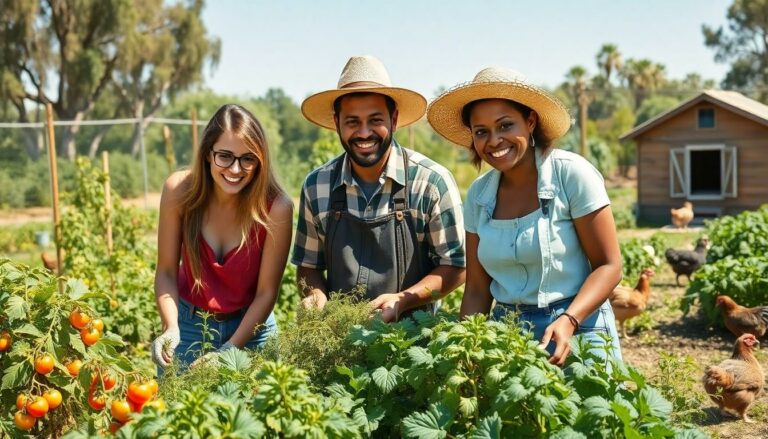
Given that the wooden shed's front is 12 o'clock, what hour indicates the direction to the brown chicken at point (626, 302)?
The brown chicken is roughly at 12 o'clock from the wooden shed.

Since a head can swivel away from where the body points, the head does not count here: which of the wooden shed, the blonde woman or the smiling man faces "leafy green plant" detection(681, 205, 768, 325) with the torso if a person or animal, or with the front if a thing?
the wooden shed

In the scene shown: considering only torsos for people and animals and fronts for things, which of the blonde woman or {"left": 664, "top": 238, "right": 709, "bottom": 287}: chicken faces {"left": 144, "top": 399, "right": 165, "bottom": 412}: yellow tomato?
the blonde woman

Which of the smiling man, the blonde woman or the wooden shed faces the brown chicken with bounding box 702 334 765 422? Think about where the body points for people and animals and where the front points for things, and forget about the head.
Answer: the wooden shed

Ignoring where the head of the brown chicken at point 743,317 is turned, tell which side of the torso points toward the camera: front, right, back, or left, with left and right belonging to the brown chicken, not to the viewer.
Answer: left

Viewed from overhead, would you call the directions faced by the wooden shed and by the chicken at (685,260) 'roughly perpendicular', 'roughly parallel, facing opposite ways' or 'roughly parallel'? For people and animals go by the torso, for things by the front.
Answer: roughly perpendicular
